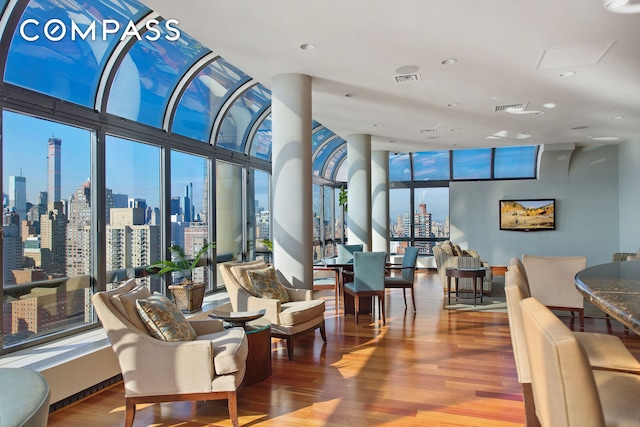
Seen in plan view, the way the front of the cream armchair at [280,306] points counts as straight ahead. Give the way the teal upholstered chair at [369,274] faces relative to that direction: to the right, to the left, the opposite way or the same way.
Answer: the opposite way

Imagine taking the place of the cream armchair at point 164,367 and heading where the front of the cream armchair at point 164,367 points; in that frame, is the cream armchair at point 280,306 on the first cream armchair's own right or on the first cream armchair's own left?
on the first cream armchair's own left

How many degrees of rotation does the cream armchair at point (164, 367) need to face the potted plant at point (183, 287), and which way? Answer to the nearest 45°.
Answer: approximately 90° to its left

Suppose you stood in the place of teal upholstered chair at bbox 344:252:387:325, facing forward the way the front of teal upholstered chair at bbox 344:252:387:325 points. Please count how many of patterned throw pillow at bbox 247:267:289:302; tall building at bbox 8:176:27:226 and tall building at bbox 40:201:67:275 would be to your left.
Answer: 3

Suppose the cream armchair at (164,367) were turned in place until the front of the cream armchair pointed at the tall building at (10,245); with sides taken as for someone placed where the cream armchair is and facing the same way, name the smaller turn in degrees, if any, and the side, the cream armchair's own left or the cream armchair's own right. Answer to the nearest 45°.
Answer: approximately 135° to the cream armchair's own left

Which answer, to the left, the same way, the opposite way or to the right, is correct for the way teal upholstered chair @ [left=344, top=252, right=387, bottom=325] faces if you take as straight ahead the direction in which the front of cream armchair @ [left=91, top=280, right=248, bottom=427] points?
to the left

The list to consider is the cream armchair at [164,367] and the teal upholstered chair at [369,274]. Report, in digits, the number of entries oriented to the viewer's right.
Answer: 1

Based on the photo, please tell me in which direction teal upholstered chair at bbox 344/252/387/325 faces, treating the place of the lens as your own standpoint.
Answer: facing away from the viewer and to the left of the viewer

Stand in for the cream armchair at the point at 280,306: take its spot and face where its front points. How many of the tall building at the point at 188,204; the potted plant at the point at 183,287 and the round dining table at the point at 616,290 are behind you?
2

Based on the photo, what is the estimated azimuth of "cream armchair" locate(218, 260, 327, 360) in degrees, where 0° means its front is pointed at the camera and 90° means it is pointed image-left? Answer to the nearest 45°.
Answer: approximately 315°

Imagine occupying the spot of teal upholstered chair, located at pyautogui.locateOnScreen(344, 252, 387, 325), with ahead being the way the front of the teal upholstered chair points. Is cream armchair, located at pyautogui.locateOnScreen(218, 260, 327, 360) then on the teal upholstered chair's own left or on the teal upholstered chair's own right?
on the teal upholstered chair's own left
